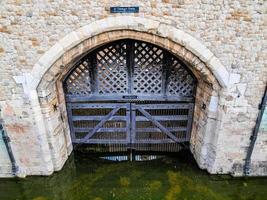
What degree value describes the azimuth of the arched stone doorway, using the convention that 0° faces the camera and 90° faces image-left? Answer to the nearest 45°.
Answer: approximately 0°

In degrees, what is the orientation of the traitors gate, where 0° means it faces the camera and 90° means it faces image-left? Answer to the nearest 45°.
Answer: approximately 0°

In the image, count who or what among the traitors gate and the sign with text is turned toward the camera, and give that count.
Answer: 2

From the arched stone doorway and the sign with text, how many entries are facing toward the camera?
2
